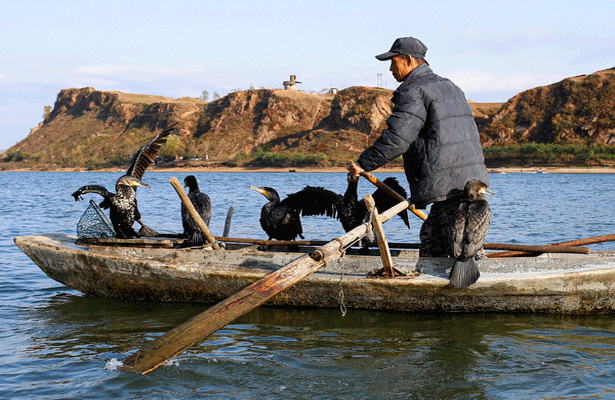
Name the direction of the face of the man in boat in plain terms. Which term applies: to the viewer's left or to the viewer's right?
to the viewer's left

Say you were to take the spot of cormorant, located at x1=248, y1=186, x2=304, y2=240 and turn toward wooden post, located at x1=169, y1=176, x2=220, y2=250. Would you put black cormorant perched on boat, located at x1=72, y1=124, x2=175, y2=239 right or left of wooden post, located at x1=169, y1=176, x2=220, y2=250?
right

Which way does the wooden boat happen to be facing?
to the viewer's left
